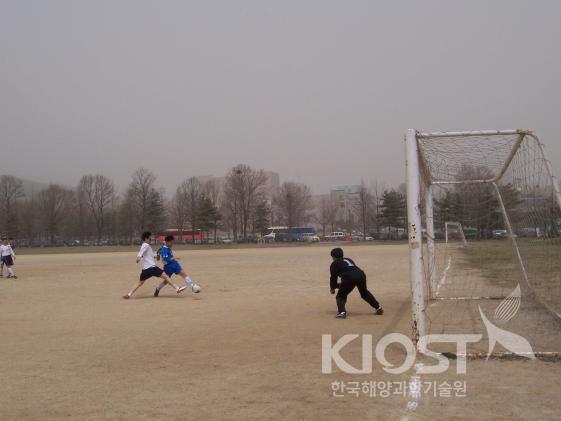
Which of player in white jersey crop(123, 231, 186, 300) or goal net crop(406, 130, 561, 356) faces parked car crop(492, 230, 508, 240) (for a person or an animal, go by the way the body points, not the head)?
the player in white jersey

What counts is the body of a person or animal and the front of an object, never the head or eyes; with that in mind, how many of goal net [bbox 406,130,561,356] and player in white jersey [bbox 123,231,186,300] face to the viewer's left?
1

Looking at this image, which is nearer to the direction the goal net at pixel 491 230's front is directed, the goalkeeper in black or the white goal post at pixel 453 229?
the goalkeeper in black

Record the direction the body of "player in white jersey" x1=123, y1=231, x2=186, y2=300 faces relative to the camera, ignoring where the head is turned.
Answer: to the viewer's right

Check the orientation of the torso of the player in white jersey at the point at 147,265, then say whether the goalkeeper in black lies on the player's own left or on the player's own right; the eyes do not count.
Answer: on the player's own right

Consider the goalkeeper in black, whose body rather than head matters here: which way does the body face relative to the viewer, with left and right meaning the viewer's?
facing away from the viewer and to the left of the viewer

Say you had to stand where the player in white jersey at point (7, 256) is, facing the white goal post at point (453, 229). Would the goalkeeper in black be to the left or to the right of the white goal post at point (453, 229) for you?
right

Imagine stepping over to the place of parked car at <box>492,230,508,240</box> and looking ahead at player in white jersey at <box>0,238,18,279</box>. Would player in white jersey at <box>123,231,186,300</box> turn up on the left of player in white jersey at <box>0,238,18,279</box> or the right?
left

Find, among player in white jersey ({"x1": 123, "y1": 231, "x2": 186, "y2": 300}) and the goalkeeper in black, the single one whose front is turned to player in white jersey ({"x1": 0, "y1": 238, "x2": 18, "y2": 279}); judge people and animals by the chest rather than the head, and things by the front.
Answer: the goalkeeper in black

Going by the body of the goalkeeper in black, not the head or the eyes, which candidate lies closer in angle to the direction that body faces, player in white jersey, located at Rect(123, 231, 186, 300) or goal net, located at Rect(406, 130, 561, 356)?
the player in white jersey

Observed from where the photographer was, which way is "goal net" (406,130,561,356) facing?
facing to the left of the viewer
